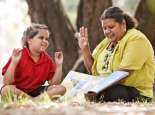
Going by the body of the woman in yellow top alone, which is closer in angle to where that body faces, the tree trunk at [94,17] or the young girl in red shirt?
the young girl in red shirt

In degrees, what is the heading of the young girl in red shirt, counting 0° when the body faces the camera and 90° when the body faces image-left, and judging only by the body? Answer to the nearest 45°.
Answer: approximately 315°

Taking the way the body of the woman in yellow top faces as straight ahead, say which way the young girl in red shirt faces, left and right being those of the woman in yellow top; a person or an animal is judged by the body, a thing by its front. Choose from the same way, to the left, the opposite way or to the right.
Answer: to the left

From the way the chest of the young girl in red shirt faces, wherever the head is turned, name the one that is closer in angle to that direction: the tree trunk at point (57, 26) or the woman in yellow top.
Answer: the woman in yellow top

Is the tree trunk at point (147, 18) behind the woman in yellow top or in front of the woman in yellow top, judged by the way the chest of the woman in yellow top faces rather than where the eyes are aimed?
behind

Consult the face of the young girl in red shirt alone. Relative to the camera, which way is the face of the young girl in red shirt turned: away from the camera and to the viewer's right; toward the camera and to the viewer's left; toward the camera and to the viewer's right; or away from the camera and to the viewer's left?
toward the camera and to the viewer's right

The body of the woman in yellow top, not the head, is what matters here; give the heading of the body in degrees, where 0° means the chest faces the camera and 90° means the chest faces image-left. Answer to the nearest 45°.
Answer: approximately 45°

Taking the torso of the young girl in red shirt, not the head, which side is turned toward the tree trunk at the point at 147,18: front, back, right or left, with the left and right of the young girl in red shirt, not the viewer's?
left
